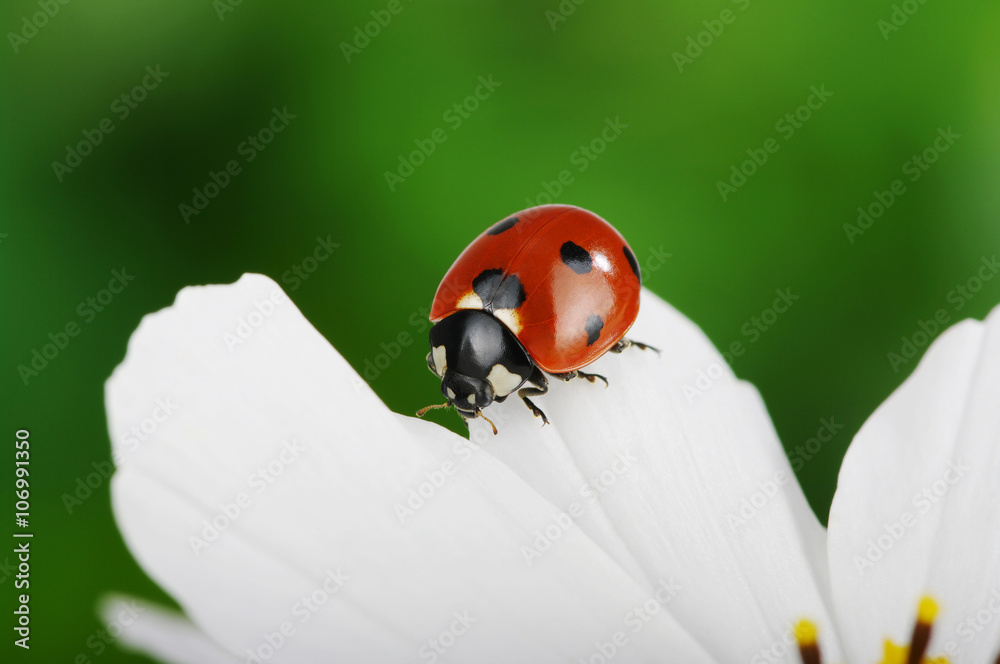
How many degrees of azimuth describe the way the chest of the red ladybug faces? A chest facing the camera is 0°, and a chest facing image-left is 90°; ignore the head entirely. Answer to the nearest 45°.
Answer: approximately 45°
